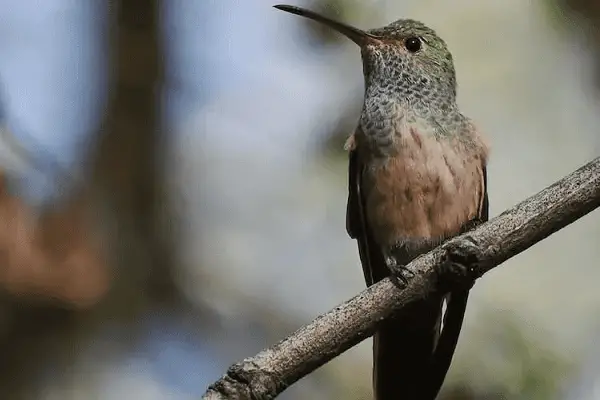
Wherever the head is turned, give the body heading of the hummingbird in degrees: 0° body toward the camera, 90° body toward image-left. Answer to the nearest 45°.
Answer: approximately 0°
